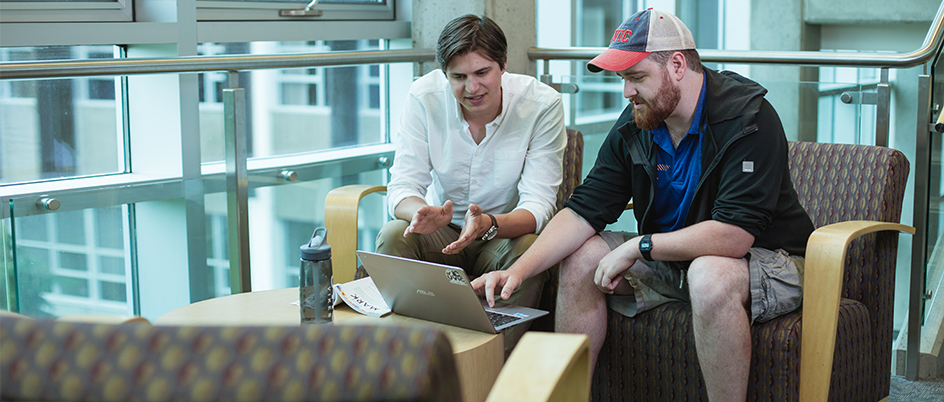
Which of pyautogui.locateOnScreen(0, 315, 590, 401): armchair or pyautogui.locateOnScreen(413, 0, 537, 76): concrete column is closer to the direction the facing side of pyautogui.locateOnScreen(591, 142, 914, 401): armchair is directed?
the armchair

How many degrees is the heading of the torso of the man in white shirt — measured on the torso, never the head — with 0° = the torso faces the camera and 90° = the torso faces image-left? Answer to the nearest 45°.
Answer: approximately 0°

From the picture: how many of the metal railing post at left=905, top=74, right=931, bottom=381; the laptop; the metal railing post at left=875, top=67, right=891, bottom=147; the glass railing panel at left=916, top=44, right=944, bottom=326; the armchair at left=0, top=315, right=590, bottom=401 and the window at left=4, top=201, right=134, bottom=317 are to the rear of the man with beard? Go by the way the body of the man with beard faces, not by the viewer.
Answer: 3

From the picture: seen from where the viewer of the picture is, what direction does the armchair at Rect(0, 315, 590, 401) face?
facing away from the viewer and to the right of the viewer

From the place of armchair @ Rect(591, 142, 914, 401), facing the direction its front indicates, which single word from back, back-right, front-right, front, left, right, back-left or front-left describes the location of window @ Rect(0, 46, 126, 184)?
front-right

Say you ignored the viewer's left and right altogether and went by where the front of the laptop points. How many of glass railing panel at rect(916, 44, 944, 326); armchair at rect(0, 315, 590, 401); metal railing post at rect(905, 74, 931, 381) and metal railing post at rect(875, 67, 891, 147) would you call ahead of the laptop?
3

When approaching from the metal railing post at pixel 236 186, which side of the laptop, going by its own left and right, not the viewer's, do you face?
left

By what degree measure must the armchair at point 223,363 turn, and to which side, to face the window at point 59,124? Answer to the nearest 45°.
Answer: approximately 45° to its left

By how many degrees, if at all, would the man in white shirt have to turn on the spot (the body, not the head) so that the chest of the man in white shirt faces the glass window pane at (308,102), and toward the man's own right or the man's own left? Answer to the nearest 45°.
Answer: approximately 135° to the man's own right

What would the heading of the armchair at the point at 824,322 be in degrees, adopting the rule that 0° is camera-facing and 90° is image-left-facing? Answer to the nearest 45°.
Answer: approximately 45°
